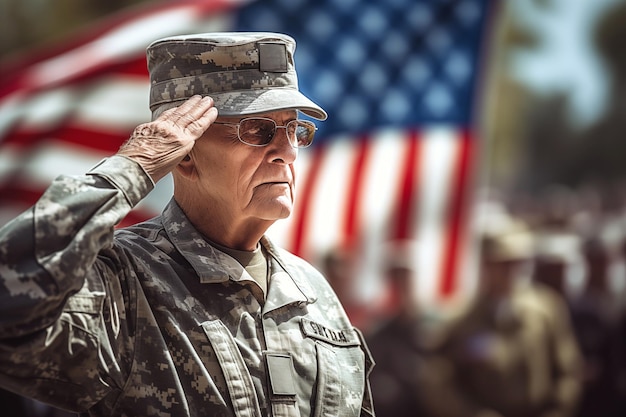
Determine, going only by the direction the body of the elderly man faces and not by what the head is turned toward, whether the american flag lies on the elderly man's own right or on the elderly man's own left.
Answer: on the elderly man's own left

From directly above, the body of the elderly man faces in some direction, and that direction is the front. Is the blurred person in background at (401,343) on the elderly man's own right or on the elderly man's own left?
on the elderly man's own left

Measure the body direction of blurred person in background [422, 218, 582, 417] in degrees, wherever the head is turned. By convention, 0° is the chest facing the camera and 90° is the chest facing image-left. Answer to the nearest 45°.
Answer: approximately 45°

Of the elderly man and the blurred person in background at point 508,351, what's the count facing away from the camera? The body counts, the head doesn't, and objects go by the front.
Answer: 0

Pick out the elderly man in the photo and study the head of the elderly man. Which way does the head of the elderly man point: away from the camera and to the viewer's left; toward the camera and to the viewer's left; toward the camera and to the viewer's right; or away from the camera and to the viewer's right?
toward the camera and to the viewer's right

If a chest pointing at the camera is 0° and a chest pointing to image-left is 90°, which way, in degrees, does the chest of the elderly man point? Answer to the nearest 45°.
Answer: approximately 315°

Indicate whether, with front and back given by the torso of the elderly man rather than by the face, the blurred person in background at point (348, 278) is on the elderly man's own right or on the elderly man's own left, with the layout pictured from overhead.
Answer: on the elderly man's own left

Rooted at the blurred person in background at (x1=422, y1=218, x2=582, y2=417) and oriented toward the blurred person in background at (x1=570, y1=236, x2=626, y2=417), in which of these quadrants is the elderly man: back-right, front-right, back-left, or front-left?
back-right
